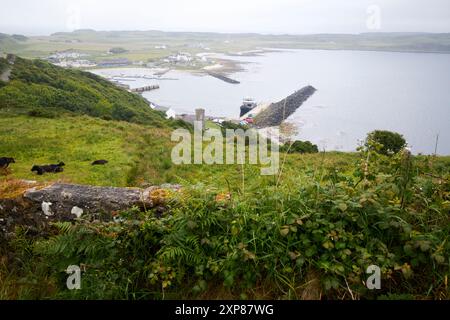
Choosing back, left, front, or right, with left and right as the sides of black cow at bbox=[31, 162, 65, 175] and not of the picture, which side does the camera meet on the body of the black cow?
left

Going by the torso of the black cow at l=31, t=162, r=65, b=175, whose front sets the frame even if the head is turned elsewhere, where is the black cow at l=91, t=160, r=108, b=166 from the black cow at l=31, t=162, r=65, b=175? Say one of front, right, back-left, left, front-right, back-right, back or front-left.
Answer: front-left
